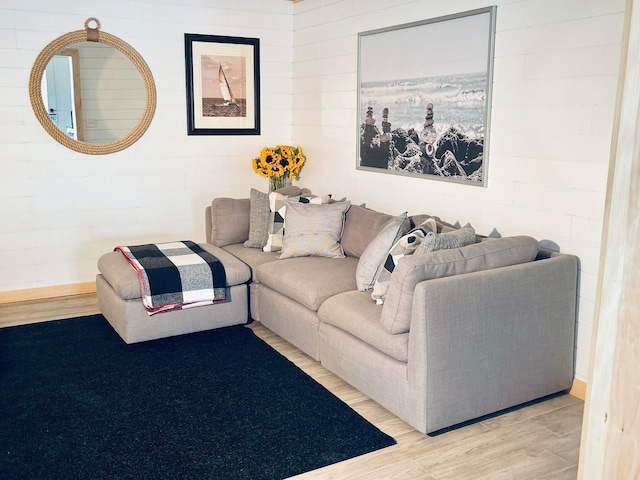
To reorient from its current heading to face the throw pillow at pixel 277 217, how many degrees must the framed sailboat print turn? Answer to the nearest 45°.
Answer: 0° — it already faces it

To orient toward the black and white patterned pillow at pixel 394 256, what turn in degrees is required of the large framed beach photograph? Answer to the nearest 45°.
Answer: approximately 45° to its left

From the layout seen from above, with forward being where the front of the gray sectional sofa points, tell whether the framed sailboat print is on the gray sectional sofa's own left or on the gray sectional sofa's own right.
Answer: on the gray sectional sofa's own right

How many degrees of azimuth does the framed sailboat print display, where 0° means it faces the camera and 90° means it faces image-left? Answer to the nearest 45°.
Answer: approximately 0°

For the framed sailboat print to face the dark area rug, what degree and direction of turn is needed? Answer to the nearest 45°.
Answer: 0° — it already faces it

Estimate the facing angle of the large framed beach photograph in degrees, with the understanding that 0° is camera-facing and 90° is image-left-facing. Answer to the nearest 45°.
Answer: approximately 45°

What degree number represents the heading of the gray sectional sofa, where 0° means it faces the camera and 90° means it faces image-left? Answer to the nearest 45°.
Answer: approximately 45°
